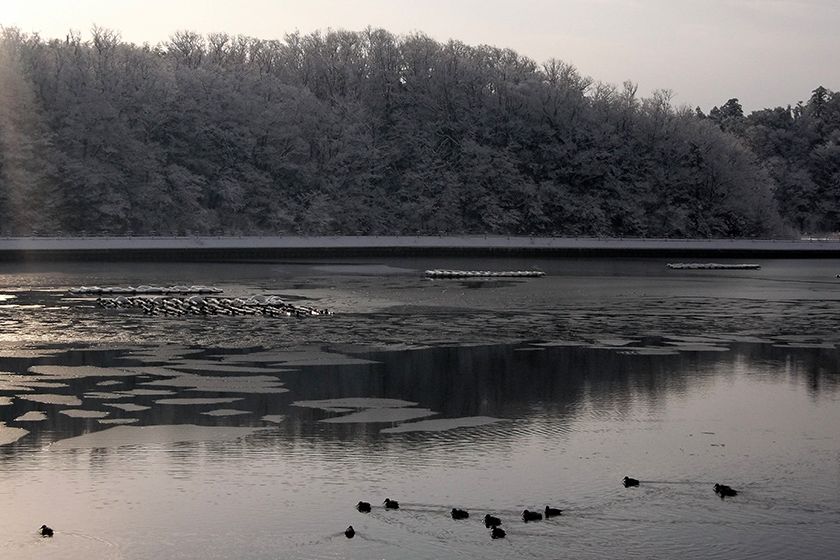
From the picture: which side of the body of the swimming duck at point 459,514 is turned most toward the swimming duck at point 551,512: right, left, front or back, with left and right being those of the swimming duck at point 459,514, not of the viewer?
back

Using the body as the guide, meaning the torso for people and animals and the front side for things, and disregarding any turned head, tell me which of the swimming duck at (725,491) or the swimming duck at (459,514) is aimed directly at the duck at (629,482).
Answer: the swimming duck at (725,491)

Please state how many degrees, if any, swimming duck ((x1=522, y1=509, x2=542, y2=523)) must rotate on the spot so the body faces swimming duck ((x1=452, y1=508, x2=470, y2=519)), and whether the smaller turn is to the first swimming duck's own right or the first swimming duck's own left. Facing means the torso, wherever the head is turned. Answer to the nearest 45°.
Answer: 0° — it already faces it

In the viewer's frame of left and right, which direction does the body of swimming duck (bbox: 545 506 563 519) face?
facing to the left of the viewer

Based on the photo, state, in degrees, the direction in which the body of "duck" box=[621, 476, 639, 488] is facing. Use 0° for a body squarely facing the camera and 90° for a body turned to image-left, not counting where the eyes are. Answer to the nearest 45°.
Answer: approximately 90°

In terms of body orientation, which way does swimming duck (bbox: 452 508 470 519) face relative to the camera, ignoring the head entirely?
to the viewer's left

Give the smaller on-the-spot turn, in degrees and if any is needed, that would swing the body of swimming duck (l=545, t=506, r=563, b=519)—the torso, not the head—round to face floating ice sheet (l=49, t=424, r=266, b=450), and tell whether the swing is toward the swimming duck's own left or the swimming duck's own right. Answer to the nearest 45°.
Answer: approximately 45° to the swimming duck's own right

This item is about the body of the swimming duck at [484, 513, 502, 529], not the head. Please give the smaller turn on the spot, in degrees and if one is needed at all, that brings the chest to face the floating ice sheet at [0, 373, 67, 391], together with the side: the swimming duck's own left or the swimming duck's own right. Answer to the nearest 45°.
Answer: approximately 45° to the swimming duck's own right

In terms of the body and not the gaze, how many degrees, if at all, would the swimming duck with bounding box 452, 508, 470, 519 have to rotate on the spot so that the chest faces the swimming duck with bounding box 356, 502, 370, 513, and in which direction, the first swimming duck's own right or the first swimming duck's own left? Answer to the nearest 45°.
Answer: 0° — it already faces it

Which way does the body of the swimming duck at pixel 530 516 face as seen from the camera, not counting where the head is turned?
to the viewer's left
